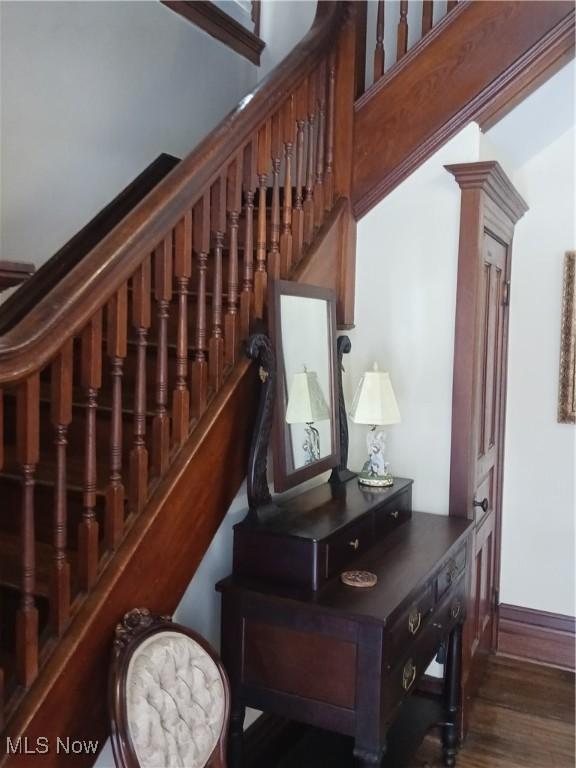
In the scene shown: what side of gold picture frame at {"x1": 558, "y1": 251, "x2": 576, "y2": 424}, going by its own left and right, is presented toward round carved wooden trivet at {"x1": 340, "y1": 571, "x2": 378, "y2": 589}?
front

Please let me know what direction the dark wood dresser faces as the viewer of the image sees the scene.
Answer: facing to the right of the viewer

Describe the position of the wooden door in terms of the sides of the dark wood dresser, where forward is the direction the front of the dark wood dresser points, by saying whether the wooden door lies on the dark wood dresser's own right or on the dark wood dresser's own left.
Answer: on the dark wood dresser's own left

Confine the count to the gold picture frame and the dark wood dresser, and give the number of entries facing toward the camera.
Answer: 1

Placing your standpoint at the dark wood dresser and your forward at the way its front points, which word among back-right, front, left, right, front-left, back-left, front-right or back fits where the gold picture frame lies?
front-left

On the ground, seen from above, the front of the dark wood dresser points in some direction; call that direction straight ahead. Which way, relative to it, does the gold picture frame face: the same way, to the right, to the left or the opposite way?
to the right
